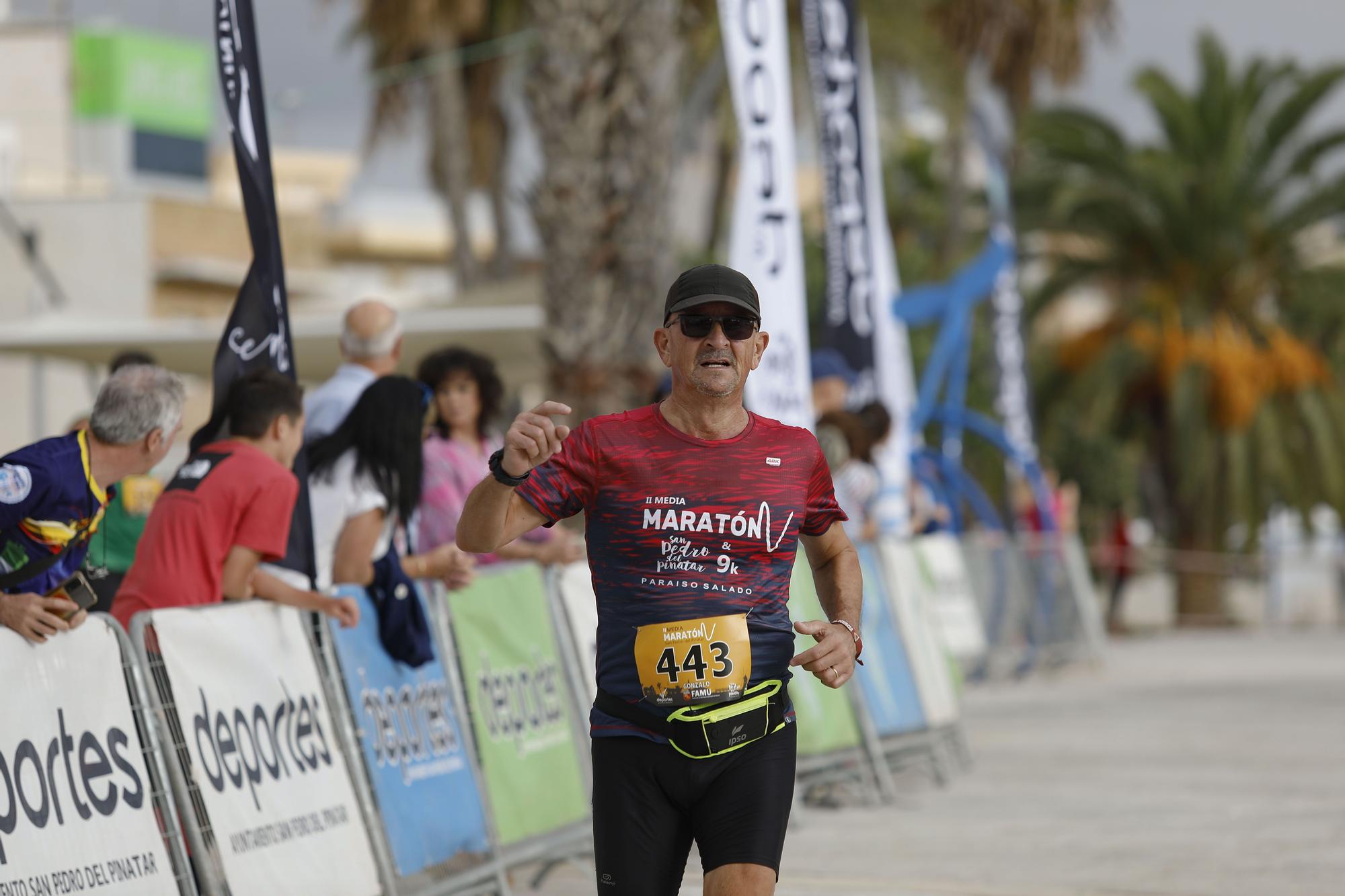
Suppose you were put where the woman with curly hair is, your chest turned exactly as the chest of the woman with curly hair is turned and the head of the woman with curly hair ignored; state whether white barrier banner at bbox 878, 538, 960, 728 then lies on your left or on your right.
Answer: on your left

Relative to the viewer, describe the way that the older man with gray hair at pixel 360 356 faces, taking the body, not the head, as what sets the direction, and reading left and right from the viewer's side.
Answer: facing away from the viewer and to the right of the viewer

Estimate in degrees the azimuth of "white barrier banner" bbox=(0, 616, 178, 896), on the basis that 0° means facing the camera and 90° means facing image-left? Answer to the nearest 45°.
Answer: approximately 315°

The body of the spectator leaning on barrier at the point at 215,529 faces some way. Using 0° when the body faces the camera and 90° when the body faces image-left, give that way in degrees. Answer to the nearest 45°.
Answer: approximately 225°

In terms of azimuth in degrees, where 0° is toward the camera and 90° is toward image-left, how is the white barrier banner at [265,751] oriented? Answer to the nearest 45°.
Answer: approximately 315°

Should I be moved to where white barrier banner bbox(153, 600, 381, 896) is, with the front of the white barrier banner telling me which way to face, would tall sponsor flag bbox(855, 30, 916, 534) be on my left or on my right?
on my left

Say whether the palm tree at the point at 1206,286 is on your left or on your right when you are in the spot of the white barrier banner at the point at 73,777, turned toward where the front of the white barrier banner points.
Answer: on your left

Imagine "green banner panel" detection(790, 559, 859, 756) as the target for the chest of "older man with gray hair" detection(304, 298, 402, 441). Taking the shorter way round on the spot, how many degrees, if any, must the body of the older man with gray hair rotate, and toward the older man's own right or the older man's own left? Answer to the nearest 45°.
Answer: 0° — they already face it
